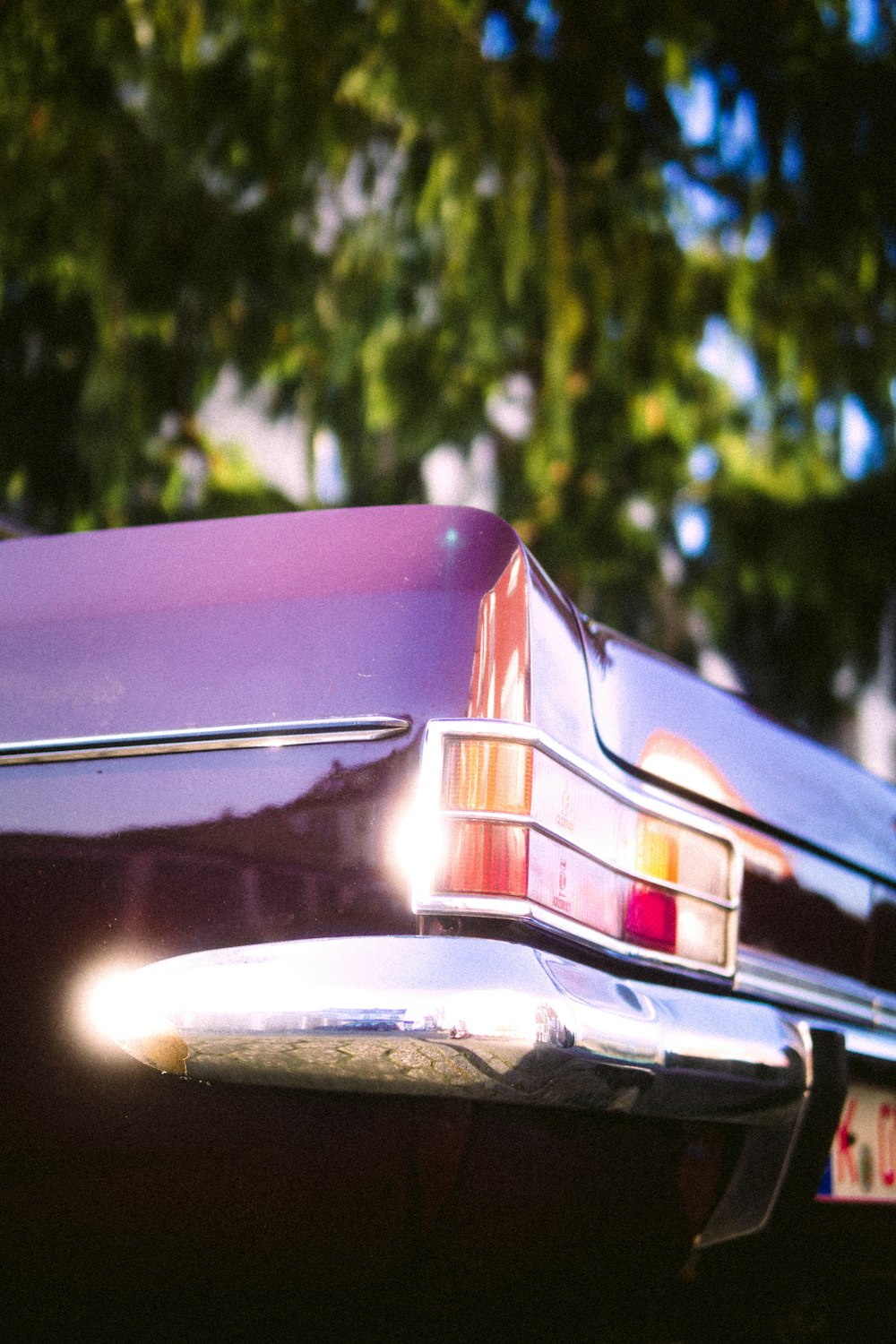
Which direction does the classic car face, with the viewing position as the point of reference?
facing away from the viewer and to the left of the viewer
